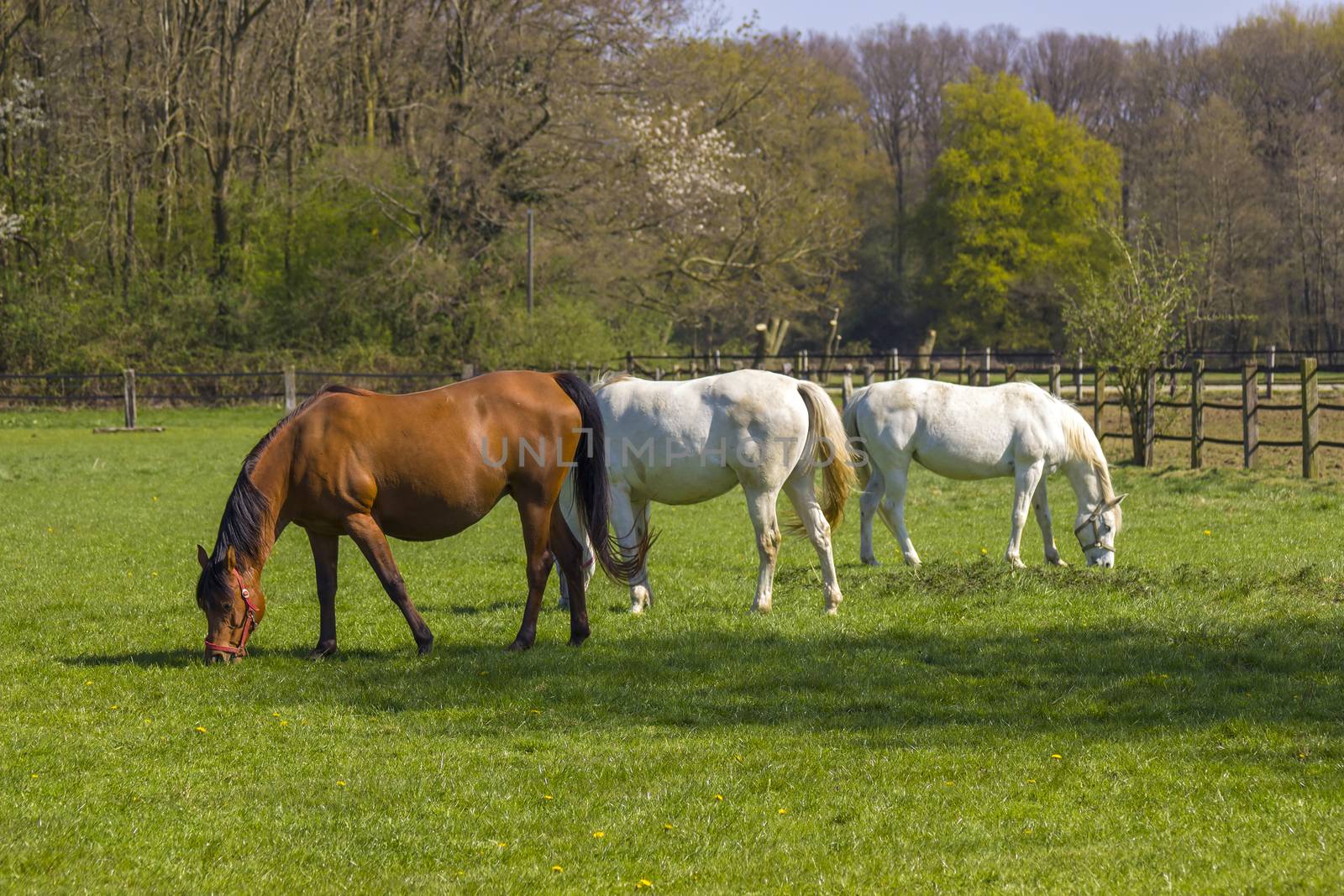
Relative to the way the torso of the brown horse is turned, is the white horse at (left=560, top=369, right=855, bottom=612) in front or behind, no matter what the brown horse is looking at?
behind

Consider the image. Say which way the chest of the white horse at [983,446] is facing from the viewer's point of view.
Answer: to the viewer's right

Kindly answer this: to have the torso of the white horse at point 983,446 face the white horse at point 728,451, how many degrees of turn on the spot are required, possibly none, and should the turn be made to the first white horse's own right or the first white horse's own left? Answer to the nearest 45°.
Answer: approximately 135° to the first white horse's own right

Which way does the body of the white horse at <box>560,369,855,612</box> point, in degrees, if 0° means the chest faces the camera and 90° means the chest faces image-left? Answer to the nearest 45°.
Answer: approximately 90°

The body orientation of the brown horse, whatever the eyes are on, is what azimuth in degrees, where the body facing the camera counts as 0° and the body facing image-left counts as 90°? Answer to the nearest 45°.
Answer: approximately 90°

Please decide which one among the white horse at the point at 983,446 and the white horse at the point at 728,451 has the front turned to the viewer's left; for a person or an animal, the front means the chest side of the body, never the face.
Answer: the white horse at the point at 728,451

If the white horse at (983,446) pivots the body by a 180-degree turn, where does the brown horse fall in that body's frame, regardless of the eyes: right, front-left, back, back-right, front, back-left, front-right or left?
front-left

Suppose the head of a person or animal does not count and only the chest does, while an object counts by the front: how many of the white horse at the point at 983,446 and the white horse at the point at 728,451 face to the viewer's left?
1

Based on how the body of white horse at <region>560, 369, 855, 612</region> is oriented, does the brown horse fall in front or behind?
in front

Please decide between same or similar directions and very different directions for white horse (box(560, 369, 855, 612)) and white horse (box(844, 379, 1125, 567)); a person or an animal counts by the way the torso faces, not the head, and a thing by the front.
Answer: very different directions
